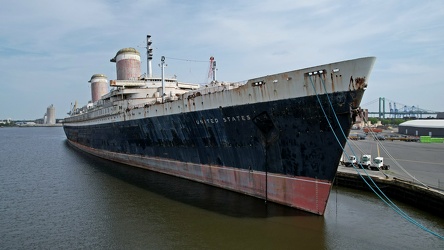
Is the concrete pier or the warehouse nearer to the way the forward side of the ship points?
the concrete pier

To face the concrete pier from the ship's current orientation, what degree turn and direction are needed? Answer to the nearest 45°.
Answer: approximately 45° to its left

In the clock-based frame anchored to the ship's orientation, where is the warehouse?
The warehouse is roughly at 9 o'clock from the ship.

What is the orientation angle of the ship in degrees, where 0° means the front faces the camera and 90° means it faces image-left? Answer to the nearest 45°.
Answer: approximately 315°
